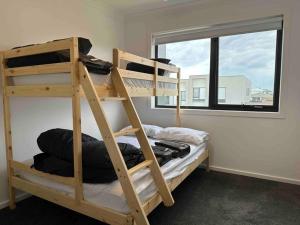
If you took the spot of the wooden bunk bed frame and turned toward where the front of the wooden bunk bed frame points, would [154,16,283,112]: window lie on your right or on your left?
on your left
